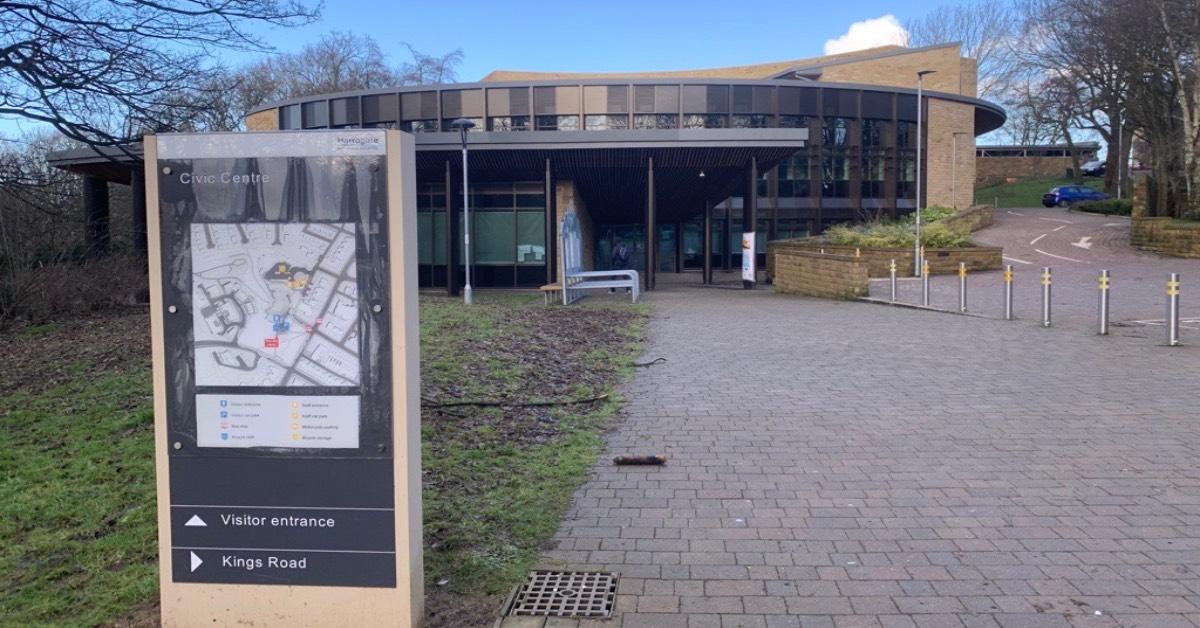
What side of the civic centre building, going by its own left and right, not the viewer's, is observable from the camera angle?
front

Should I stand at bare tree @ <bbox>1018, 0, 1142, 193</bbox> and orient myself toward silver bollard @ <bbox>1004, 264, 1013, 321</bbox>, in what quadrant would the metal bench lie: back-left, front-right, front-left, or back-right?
front-right

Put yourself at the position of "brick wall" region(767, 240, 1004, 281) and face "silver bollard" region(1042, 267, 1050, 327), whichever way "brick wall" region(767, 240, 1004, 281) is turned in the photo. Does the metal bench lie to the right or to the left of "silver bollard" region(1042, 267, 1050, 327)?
right

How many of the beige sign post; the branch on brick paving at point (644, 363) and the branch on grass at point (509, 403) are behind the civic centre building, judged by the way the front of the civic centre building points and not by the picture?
0

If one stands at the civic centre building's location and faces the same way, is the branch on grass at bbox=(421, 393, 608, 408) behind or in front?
in front

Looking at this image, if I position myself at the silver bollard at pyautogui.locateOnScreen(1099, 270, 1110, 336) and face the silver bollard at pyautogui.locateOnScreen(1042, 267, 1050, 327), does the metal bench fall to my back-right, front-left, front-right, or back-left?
front-left

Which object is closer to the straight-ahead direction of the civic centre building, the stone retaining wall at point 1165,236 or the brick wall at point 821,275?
the brick wall

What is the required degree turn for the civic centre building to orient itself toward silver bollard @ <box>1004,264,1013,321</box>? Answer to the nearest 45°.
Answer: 0° — it already faces it

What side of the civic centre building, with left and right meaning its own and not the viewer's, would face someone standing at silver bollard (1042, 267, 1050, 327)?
front

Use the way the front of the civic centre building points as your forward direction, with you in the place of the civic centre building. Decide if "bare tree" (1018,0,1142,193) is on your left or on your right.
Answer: on your left

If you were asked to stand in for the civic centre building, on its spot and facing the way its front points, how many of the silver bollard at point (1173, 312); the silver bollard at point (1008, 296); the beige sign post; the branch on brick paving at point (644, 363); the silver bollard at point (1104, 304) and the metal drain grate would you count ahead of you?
6

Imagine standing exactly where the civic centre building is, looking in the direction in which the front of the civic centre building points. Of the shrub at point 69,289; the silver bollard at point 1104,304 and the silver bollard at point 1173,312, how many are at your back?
0

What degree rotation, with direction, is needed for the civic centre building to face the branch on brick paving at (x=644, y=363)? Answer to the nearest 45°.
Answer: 0° — it already faces it

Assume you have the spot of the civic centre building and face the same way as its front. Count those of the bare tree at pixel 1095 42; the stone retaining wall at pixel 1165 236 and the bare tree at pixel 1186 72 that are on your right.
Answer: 0

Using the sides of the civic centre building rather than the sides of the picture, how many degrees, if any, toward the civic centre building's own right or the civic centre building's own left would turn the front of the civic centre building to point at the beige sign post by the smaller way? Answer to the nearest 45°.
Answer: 0° — it already faces it

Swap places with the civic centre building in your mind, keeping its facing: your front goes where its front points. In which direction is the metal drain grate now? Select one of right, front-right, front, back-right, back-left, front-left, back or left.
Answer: front
